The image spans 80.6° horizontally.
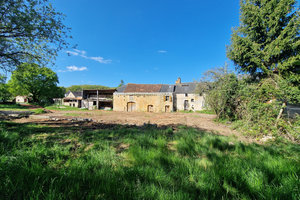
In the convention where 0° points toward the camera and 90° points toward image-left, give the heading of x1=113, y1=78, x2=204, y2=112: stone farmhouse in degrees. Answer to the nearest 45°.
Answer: approximately 0°

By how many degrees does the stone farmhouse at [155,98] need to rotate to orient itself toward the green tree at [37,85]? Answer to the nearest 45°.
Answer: approximately 90° to its right

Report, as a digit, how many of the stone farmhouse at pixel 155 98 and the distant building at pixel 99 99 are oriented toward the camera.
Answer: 2

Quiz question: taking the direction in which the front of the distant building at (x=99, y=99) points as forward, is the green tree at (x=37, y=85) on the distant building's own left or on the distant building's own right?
on the distant building's own right

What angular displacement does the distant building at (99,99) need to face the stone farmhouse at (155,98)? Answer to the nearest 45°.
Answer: approximately 45° to its left

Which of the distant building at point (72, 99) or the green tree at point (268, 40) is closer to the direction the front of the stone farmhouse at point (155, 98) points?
the green tree

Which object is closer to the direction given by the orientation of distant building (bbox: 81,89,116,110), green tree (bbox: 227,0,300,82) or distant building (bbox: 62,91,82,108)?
the green tree
